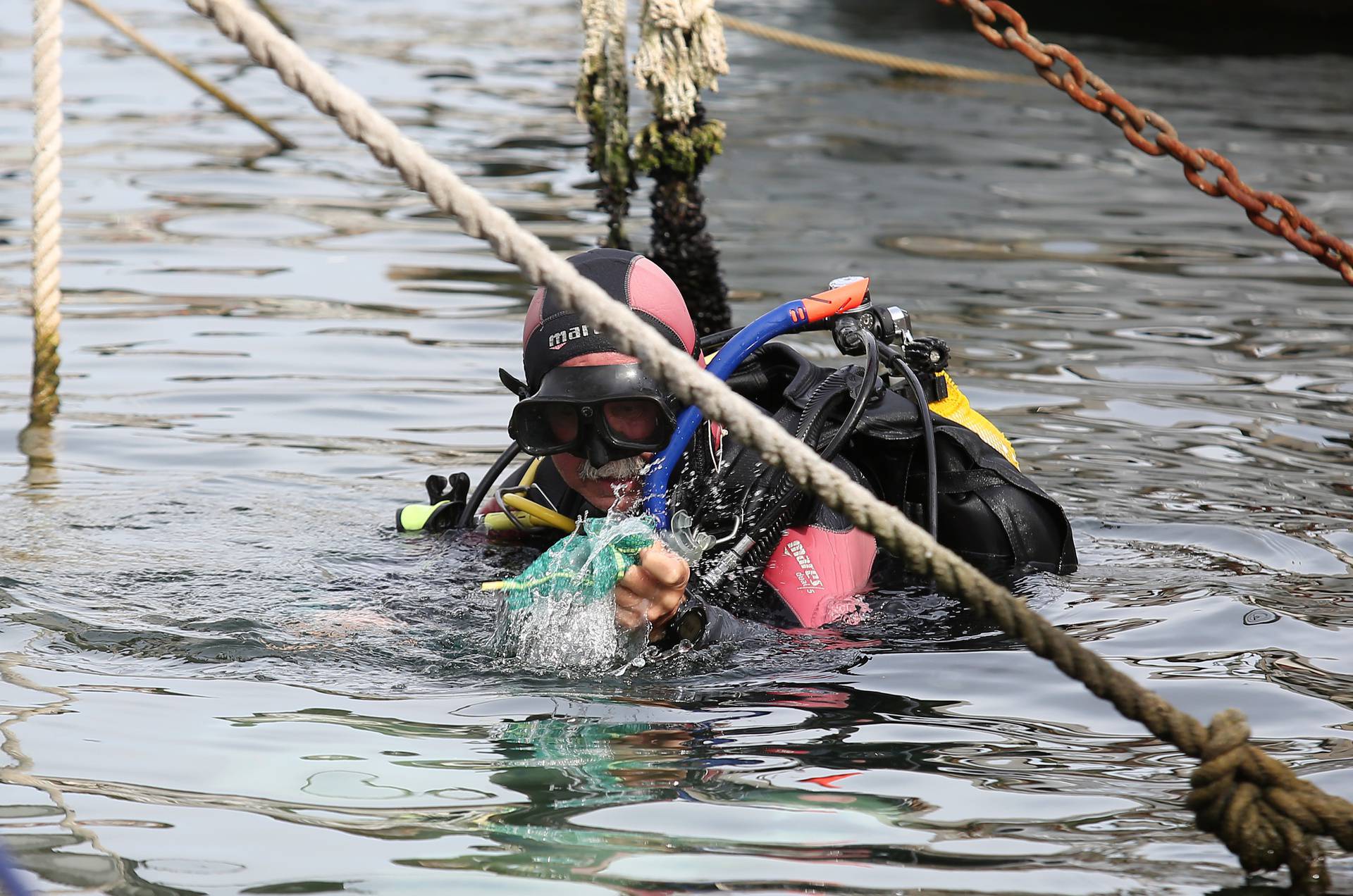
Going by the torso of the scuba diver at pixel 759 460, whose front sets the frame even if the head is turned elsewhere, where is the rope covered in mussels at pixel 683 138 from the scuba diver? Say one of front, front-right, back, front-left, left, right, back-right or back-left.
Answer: back-right

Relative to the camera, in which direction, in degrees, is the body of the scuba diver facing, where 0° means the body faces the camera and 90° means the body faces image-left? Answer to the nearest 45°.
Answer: approximately 45°

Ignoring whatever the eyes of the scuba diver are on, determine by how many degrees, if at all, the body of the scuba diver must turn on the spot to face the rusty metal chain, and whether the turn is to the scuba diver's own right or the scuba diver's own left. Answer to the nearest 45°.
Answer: approximately 180°

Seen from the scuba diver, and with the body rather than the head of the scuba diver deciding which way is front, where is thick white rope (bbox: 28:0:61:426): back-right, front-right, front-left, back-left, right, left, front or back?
right

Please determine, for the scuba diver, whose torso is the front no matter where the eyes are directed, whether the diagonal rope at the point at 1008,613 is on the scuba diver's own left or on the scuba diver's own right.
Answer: on the scuba diver's own left

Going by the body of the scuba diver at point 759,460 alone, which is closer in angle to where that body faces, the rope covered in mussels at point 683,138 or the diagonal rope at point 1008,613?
the diagonal rope

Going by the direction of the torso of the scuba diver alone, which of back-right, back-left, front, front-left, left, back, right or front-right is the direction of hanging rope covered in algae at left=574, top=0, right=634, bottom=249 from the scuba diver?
back-right

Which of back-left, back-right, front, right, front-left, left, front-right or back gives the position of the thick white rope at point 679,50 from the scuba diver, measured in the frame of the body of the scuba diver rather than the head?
back-right

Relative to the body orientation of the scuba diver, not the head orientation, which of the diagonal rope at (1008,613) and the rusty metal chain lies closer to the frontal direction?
the diagonal rope
